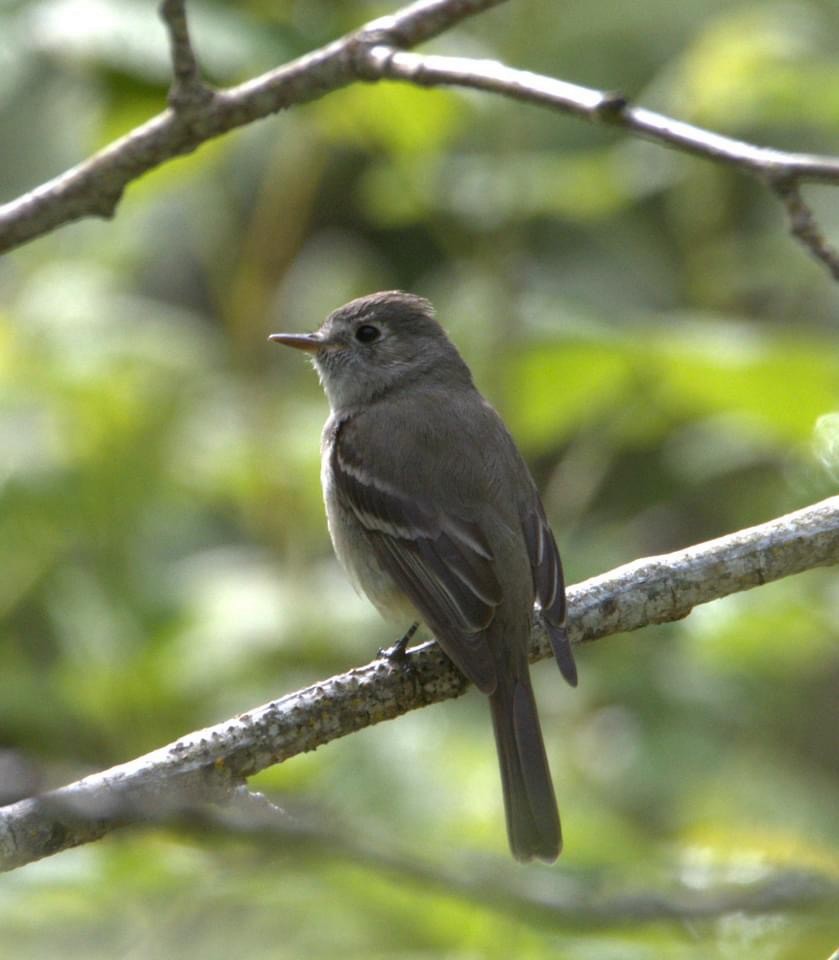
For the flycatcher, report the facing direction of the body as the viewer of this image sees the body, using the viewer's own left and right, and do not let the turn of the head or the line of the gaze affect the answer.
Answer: facing away from the viewer and to the left of the viewer

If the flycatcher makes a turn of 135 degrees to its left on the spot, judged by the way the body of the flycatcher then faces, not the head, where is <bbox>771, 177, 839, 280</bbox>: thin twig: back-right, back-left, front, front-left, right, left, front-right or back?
front-left

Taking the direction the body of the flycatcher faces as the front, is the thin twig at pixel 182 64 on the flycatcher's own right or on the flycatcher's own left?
on the flycatcher's own left
